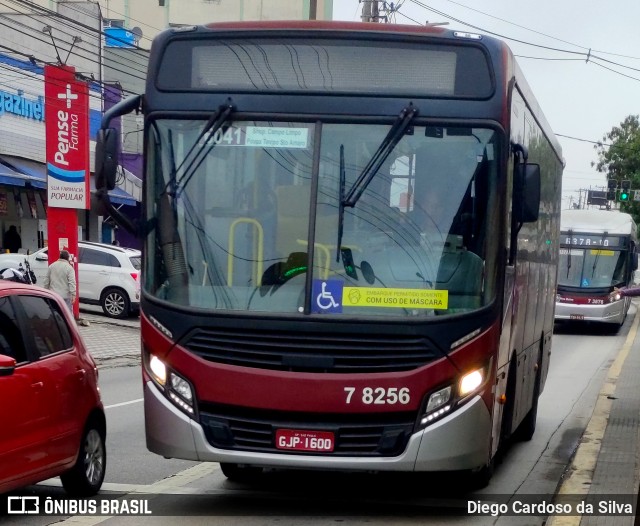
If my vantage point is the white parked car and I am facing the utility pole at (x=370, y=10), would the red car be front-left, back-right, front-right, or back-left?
back-right

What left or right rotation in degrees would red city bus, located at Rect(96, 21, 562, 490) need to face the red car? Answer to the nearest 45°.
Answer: approximately 90° to its right

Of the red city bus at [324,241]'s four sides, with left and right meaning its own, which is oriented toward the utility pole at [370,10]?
back

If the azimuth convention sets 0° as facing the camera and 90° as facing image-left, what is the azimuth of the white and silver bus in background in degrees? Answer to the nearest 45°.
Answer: approximately 0°

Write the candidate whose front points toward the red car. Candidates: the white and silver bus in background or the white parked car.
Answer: the white and silver bus in background

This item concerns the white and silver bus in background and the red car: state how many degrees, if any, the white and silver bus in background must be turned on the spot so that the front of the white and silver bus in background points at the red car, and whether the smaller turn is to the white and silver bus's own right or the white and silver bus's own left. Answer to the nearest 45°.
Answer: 0° — it already faces it

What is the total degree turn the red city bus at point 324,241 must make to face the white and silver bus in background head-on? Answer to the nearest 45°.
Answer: approximately 180°

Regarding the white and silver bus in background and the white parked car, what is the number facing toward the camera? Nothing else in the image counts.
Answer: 1

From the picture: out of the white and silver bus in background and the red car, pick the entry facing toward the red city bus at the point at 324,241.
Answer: the white and silver bus in background

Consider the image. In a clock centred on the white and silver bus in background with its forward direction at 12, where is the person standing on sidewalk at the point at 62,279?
The person standing on sidewalk is roughly at 1 o'clock from the white and silver bus in background.
